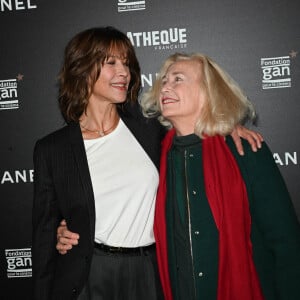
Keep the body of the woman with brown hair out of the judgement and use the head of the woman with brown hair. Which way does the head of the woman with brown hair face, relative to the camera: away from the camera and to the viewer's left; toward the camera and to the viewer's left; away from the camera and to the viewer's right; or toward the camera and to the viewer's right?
toward the camera and to the viewer's right

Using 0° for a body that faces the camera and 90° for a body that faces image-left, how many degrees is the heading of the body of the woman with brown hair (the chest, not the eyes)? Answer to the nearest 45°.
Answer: approximately 315°

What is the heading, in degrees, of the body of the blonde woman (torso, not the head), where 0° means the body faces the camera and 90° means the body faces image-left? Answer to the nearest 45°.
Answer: approximately 45°
